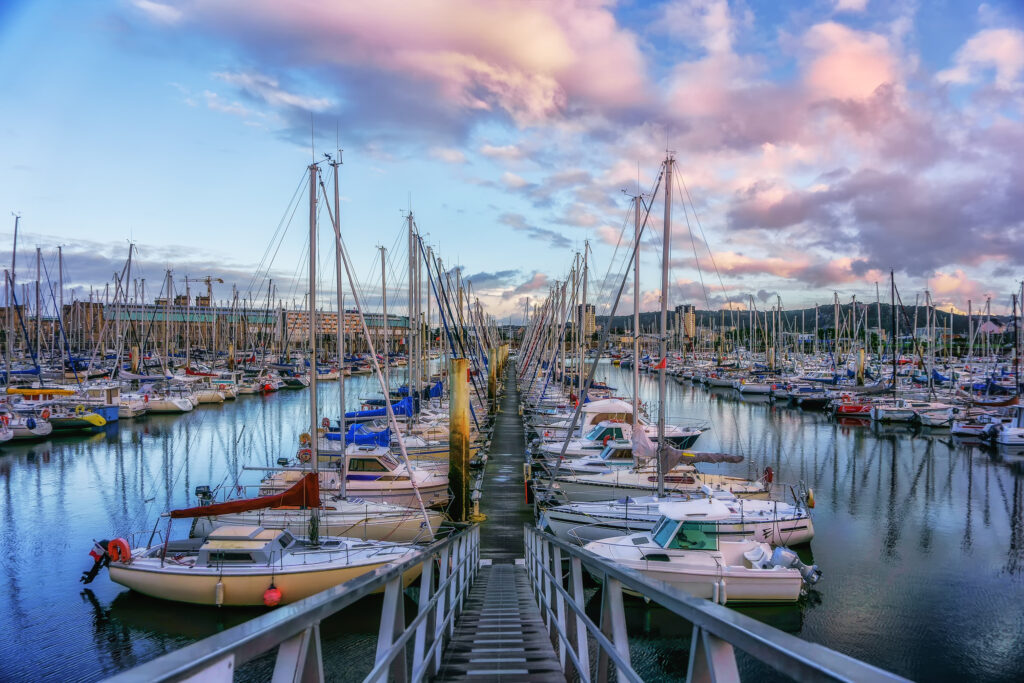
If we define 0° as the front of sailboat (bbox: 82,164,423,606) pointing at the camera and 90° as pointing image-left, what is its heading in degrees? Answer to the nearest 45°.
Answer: approximately 270°

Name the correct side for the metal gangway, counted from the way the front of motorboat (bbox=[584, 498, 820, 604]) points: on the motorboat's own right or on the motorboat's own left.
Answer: on the motorboat's own left

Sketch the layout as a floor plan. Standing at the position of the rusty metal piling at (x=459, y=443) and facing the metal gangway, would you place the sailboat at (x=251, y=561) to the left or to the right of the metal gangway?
right

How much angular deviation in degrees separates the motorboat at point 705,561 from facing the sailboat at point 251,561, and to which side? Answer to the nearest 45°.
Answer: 0° — it already faces it

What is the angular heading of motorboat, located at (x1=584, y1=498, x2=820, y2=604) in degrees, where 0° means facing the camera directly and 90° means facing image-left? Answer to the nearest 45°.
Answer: approximately 90°

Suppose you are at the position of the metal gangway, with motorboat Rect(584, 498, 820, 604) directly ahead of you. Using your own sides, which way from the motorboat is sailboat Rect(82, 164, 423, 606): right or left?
left
